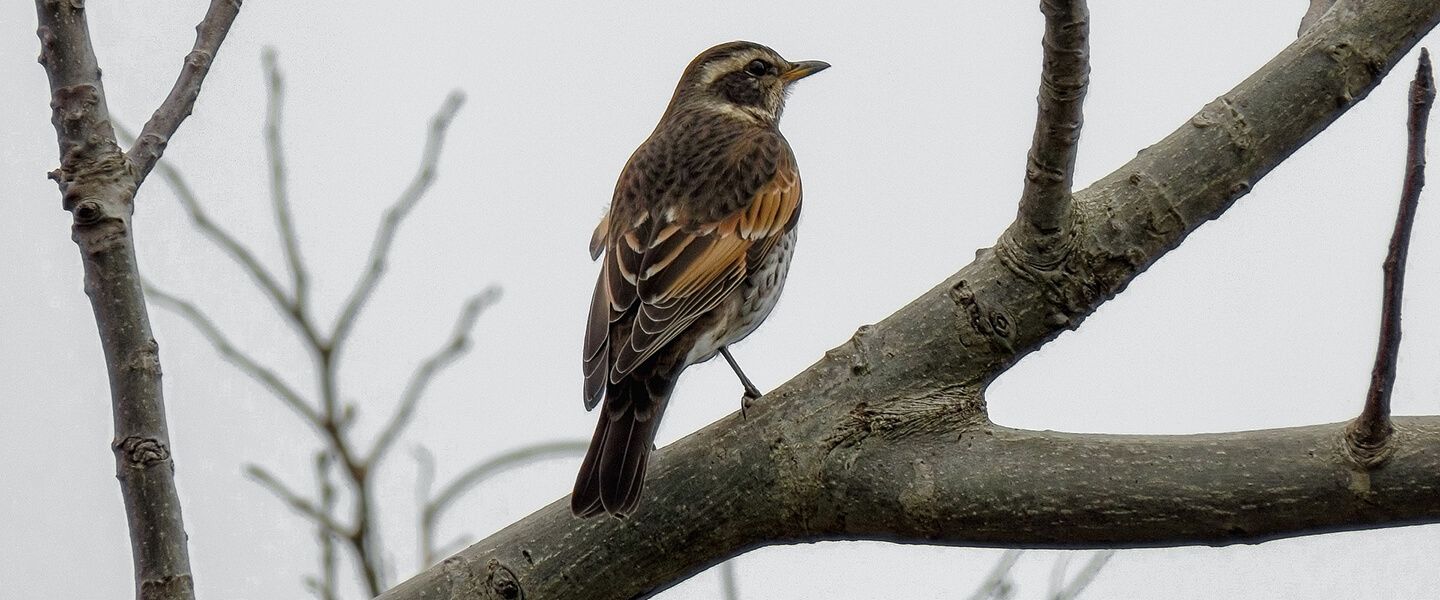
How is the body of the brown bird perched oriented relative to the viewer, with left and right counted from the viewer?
facing away from the viewer and to the right of the viewer

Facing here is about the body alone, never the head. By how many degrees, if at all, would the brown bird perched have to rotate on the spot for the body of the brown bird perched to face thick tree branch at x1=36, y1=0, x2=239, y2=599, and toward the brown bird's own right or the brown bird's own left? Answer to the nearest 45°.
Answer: approximately 180°
